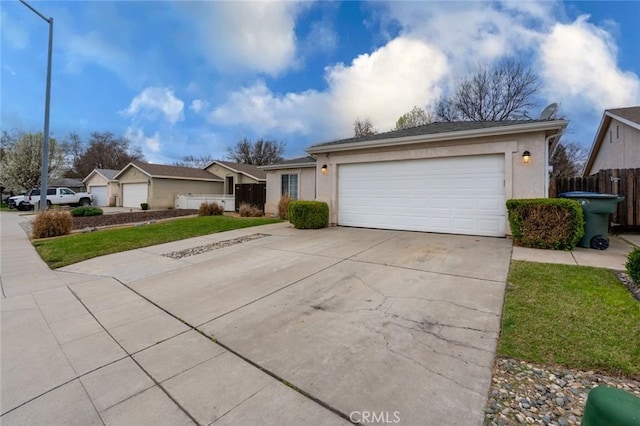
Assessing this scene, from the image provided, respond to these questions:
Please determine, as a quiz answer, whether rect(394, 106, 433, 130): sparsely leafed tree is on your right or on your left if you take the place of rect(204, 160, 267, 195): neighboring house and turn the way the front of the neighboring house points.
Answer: on your left

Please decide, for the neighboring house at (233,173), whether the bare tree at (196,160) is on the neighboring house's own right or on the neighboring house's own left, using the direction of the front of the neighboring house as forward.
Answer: on the neighboring house's own right

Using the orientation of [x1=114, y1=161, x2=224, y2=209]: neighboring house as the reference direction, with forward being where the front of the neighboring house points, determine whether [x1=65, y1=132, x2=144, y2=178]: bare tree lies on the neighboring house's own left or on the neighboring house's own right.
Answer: on the neighboring house's own right

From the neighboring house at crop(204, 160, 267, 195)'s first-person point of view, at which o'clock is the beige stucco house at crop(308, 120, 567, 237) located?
The beige stucco house is roughly at 10 o'clock from the neighboring house.

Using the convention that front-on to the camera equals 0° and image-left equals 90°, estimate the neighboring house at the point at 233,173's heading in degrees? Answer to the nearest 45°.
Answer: approximately 45°

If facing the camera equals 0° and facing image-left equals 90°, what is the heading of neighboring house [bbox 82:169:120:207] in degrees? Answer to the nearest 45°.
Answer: approximately 45°

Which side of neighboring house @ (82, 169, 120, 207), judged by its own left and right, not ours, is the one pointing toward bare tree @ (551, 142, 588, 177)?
left

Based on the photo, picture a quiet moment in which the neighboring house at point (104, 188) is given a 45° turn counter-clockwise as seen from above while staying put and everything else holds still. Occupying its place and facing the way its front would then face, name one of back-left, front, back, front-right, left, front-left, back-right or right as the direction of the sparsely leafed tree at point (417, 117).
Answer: front-left
